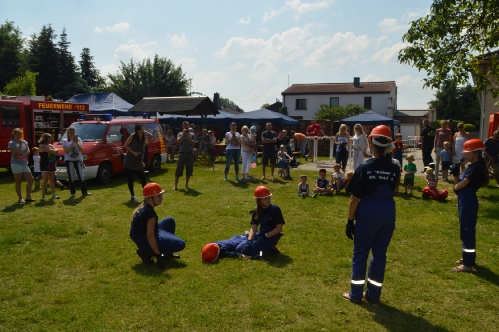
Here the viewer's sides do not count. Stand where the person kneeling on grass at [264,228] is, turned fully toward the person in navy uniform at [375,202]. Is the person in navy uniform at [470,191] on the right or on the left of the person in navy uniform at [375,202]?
left

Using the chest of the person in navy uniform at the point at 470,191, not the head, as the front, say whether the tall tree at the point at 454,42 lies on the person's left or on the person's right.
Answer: on the person's right

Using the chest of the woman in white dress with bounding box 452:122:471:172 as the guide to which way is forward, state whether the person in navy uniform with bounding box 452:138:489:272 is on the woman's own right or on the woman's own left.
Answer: on the woman's own left

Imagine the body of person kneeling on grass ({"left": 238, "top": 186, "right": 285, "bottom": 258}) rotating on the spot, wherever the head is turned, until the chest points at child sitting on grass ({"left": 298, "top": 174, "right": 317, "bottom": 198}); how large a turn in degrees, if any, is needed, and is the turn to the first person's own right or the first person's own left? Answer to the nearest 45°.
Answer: approximately 135° to the first person's own right

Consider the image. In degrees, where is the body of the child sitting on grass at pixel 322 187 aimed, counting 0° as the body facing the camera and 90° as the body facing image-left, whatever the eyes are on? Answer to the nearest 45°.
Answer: approximately 0°

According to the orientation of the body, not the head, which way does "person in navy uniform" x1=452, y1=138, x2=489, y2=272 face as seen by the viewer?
to the viewer's left

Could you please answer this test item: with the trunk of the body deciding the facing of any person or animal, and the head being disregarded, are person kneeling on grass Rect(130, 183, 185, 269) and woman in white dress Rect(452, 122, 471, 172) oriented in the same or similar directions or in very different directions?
very different directions

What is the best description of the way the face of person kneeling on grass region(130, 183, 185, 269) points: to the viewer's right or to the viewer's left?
to the viewer's right

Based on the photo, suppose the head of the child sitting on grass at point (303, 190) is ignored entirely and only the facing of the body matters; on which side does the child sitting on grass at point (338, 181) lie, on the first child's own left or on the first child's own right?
on the first child's own left

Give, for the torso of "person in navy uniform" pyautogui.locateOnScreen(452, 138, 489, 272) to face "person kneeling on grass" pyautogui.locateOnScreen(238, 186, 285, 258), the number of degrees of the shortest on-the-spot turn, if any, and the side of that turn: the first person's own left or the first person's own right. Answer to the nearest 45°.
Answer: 0° — they already face them

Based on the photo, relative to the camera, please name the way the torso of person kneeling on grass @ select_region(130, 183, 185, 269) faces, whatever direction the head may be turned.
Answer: to the viewer's right

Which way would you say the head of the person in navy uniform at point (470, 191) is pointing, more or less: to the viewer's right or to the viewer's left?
to the viewer's left
